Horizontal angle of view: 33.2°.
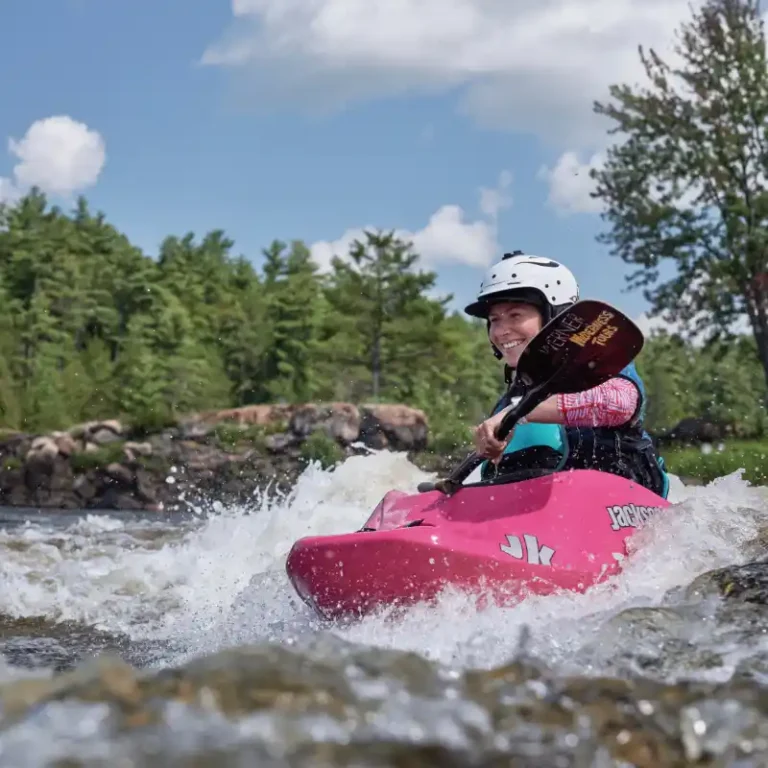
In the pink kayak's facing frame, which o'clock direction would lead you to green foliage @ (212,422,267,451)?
The green foliage is roughly at 4 o'clock from the pink kayak.

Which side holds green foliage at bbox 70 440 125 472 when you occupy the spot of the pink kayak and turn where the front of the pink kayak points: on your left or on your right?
on your right

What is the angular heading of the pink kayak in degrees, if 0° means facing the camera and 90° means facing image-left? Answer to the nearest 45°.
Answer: approximately 45°

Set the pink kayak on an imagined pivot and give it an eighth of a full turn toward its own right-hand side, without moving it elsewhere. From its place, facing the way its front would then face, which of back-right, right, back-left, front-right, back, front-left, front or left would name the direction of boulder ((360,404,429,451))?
right

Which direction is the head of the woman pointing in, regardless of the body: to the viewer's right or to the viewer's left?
to the viewer's left

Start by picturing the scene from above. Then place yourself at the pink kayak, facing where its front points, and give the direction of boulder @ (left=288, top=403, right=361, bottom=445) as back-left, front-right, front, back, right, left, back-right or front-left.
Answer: back-right

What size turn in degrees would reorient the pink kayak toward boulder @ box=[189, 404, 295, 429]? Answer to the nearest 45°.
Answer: approximately 135° to its right

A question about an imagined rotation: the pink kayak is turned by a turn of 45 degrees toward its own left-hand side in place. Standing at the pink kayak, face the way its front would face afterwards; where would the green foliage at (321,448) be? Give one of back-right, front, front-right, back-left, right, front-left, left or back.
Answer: back

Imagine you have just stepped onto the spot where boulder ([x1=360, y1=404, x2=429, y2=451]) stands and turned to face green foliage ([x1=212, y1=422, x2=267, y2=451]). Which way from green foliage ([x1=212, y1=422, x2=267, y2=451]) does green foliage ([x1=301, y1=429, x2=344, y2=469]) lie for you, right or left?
left

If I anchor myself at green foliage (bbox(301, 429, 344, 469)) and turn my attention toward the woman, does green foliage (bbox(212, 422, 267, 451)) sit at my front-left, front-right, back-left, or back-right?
back-right
